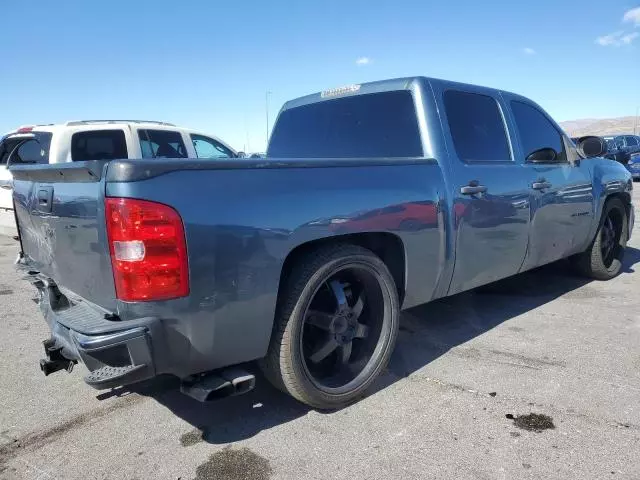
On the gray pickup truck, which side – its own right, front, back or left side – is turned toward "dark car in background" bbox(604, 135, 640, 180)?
front

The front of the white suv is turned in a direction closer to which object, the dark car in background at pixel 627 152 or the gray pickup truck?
the dark car in background

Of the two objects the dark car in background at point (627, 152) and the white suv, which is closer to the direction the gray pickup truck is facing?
the dark car in background

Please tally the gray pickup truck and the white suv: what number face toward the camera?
0

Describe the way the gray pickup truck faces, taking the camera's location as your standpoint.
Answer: facing away from the viewer and to the right of the viewer

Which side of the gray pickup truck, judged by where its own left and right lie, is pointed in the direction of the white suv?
left

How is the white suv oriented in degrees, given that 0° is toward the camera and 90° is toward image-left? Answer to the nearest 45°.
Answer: approximately 225°
